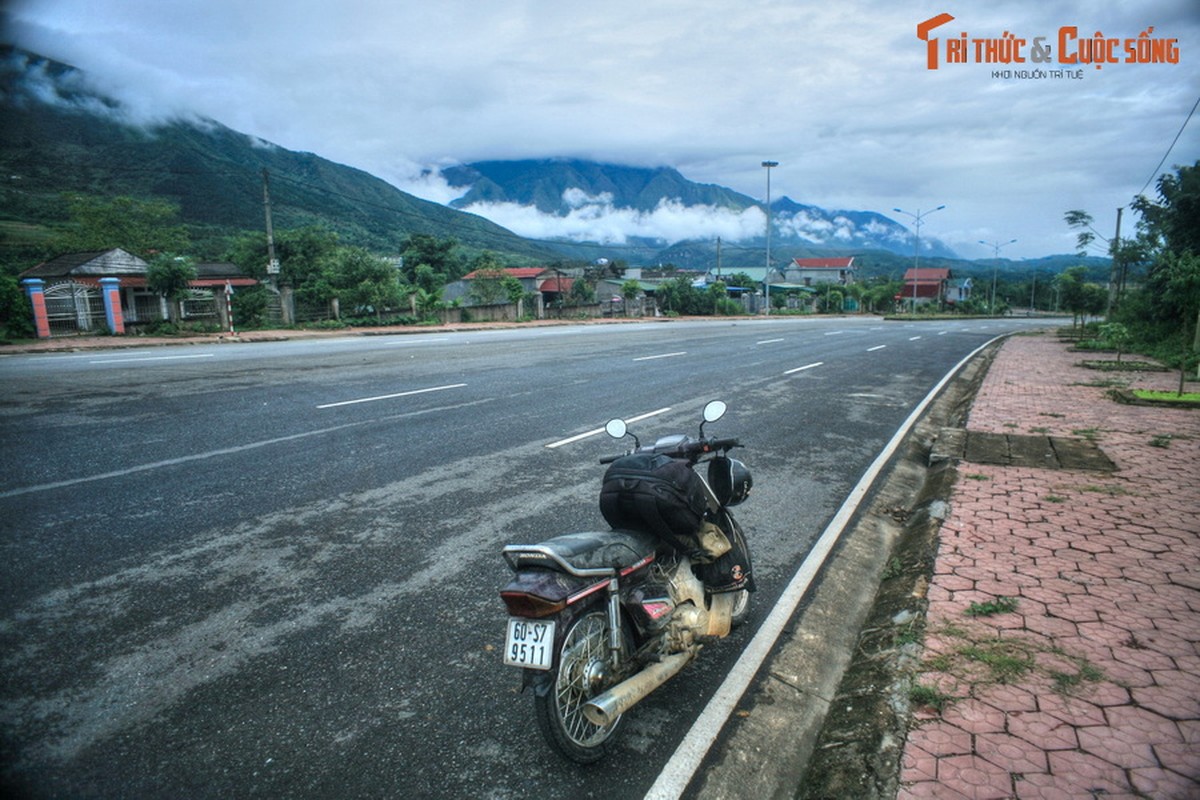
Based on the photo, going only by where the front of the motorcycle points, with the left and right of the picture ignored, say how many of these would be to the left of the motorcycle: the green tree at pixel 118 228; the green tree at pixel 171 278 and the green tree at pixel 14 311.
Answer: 3

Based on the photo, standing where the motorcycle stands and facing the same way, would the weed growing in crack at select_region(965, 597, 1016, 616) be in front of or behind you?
in front

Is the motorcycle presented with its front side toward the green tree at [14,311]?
no

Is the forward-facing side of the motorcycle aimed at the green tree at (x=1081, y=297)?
yes

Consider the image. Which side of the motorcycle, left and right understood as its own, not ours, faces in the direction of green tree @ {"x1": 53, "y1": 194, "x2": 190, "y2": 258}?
left

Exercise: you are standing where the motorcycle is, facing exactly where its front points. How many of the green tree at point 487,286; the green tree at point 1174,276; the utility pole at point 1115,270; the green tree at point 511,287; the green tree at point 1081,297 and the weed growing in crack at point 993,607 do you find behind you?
0

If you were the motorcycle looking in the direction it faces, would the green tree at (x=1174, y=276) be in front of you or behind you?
in front

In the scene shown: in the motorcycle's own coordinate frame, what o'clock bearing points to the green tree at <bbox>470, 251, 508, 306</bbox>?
The green tree is roughly at 10 o'clock from the motorcycle.

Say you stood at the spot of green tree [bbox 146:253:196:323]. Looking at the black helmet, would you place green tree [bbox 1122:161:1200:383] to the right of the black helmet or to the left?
left

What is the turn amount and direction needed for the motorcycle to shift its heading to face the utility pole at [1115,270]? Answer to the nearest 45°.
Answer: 0° — it already faces it

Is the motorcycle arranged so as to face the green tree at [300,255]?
no

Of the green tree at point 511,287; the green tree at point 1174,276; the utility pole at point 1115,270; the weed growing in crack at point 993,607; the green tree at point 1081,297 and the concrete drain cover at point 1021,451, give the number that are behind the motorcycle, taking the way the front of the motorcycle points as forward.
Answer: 0

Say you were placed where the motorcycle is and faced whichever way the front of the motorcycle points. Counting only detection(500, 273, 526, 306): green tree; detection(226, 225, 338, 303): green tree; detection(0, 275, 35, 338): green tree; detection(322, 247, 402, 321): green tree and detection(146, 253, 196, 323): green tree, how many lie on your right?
0

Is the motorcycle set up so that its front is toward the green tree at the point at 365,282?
no

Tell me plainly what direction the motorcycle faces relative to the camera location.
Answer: facing away from the viewer and to the right of the viewer
